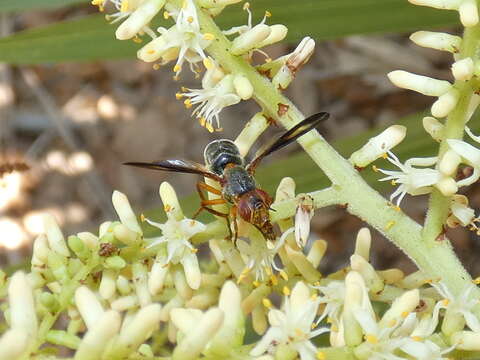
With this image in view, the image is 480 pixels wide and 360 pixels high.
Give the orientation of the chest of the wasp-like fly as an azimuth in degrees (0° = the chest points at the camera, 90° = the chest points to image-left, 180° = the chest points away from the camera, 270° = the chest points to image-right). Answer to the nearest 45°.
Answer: approximately 315°
